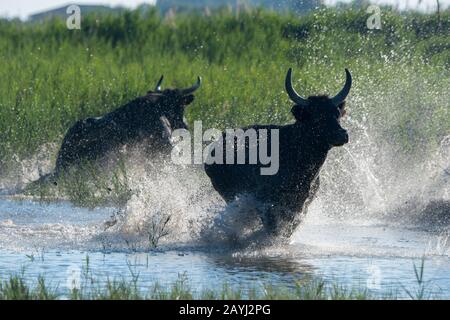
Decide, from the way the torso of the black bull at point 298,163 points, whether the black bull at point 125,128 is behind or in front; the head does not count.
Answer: behind

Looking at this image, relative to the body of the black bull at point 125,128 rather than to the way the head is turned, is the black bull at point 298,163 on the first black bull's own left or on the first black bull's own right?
on the first black bull's own right

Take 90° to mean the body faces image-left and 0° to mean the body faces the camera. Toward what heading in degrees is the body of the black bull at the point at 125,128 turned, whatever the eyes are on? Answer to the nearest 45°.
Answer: approximately 270°

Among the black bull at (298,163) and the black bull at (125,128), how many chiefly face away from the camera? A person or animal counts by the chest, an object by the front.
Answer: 0
